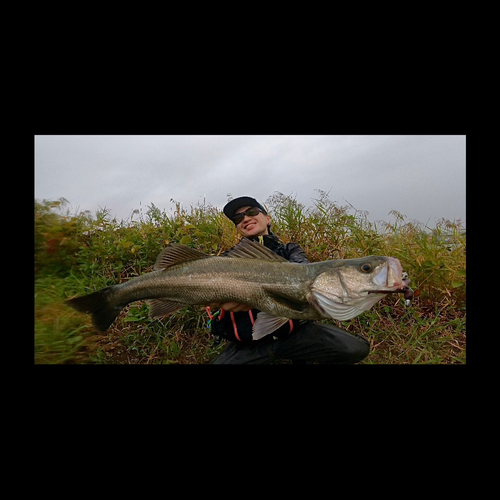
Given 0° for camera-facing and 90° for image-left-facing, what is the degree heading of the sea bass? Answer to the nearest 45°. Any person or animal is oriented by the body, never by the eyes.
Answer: approximately 270°

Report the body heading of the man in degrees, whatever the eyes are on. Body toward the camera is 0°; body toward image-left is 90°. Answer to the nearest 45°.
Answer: approximately 0°
